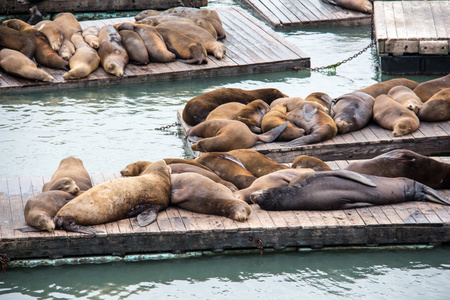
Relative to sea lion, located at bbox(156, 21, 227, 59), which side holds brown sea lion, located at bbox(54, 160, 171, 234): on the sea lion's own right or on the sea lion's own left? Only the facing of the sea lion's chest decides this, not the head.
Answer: on the sea lion's own right

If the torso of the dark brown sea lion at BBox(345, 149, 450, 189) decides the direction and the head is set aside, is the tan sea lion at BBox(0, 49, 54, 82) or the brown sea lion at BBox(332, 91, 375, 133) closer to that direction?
the tan sea lion

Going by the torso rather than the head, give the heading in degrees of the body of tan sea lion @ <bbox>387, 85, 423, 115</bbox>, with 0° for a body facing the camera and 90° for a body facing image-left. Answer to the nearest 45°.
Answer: approximately 315°

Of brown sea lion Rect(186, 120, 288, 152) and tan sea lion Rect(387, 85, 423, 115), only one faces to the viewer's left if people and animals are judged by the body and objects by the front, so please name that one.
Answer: the brown sea lion

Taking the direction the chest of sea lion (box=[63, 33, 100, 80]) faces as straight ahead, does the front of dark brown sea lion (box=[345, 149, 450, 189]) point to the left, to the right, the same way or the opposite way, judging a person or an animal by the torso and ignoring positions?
to the right

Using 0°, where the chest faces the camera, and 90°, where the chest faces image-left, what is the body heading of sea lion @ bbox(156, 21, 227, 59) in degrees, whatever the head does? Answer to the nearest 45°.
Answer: approximately 315°

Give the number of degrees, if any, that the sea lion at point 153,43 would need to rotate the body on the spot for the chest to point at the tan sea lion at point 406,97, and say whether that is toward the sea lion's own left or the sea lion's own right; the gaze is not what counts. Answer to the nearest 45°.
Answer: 0° — it already faces it

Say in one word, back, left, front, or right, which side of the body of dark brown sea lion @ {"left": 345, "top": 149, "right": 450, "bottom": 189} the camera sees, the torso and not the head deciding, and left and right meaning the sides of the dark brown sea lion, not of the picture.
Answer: left

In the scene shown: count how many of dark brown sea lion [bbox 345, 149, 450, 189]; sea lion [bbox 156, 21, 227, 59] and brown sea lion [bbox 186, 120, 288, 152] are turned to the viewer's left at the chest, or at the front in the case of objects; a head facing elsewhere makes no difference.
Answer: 2

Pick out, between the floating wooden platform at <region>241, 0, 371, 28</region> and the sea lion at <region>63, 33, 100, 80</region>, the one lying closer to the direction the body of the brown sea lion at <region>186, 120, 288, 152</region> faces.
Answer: the sea lion

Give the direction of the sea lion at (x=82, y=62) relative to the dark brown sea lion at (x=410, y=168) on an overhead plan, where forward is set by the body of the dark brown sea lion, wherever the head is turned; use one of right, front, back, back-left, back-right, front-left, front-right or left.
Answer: front-right

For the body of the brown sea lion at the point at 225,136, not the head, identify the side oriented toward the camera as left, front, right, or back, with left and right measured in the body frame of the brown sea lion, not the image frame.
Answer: left

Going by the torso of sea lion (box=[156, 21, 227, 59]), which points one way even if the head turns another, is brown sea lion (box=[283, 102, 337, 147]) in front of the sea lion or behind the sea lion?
in front

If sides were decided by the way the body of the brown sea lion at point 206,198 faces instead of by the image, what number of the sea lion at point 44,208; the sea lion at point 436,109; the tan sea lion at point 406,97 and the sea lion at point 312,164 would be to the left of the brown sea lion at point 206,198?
3
